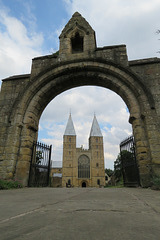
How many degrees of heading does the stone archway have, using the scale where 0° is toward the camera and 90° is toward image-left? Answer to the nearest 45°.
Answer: approximately 0°
